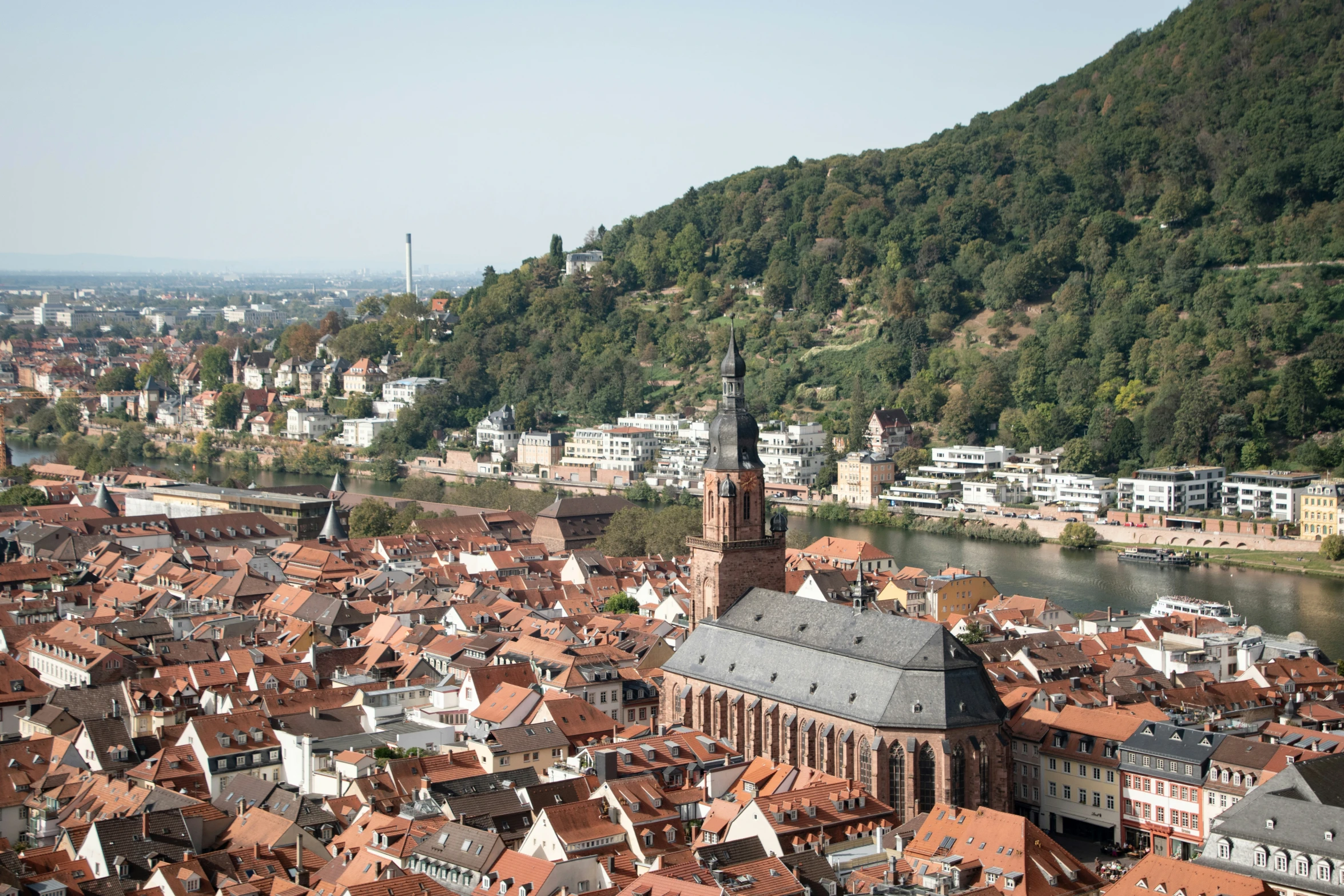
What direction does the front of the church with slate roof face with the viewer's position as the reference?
facing away from the viewer and to the left of the viewer
